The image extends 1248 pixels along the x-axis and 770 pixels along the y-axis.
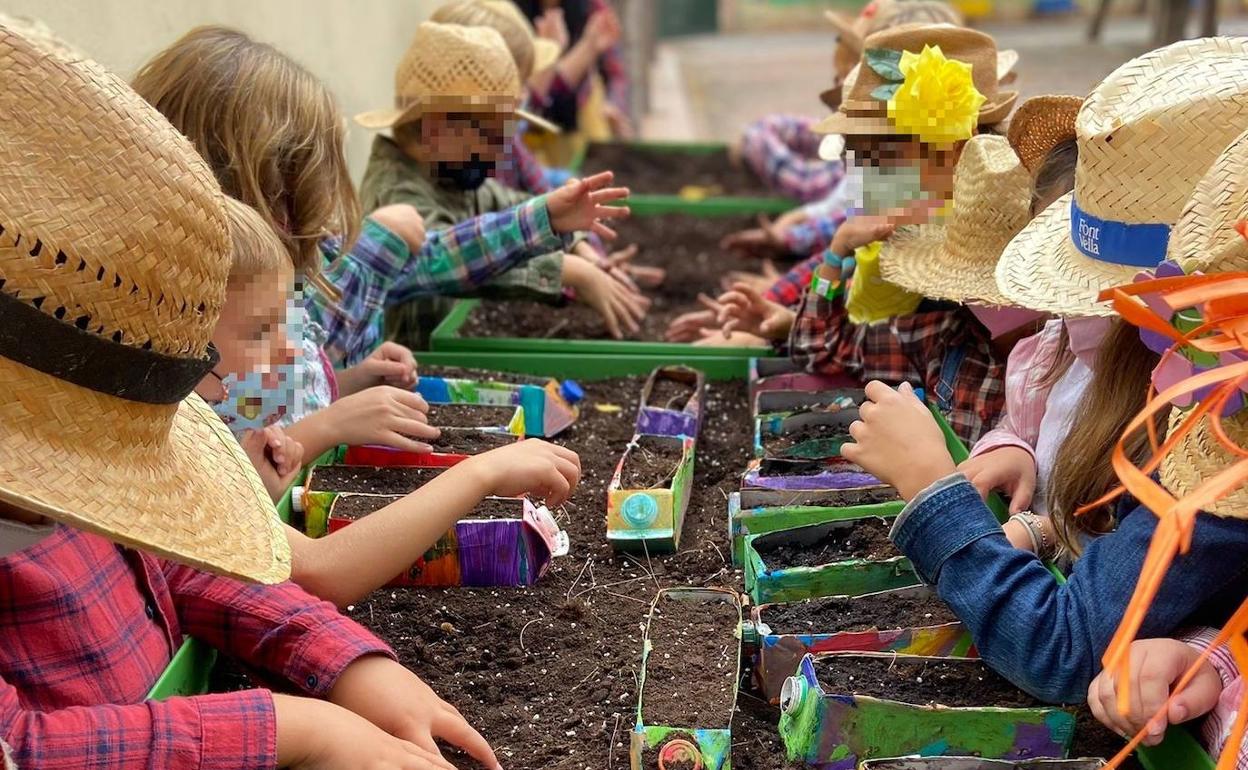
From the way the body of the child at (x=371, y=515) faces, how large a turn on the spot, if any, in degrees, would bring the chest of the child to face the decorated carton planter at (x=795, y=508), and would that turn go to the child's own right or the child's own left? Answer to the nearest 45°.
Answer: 0° — they already face it

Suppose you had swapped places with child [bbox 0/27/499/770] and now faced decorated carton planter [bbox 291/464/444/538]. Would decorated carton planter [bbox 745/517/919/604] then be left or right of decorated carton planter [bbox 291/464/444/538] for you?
right

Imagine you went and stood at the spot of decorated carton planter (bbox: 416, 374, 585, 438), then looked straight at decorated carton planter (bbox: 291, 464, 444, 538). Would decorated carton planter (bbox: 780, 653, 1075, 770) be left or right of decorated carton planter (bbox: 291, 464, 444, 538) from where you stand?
left

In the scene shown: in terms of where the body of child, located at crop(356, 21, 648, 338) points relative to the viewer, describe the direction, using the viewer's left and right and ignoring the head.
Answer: facing the viewer and to the right of the viewer

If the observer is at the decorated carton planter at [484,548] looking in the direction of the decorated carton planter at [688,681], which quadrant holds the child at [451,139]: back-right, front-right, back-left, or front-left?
back-left

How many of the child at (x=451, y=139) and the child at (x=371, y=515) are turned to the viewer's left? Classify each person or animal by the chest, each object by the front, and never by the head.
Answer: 0

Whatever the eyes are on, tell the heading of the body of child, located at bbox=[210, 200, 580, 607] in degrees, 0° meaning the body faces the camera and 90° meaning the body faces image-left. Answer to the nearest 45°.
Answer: approximately 270°

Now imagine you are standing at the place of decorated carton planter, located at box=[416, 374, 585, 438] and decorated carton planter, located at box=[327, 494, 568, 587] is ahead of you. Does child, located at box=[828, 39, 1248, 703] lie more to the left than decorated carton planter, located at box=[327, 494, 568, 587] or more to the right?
left

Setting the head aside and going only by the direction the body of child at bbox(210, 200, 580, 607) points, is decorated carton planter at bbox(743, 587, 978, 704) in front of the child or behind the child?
in front

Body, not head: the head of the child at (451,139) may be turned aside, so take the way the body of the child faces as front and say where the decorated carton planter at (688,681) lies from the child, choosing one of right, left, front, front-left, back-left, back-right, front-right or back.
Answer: front-right

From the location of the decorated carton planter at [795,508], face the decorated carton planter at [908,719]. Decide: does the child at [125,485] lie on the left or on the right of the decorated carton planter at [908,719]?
right

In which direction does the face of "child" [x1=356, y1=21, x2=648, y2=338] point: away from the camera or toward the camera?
toward the camera

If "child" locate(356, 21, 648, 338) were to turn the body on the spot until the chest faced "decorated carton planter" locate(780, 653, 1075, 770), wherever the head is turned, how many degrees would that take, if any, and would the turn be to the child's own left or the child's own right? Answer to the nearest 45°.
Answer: approximately 45° to the child's own right

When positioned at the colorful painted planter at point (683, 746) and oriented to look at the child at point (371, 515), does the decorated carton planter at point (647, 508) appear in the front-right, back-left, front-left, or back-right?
front-right

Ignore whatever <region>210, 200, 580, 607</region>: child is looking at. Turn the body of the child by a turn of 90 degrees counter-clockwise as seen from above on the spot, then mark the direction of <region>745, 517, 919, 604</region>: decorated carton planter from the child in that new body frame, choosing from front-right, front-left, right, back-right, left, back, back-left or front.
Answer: right
